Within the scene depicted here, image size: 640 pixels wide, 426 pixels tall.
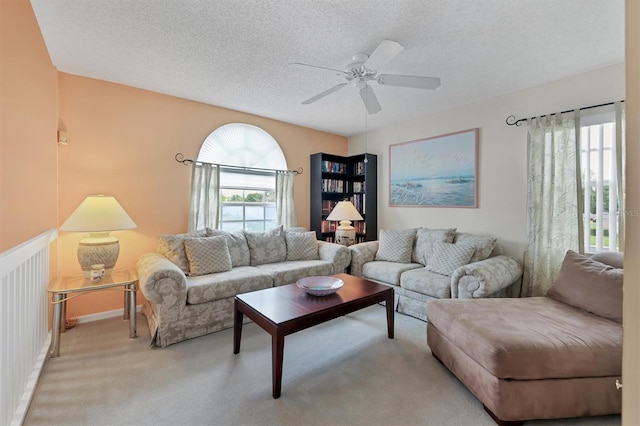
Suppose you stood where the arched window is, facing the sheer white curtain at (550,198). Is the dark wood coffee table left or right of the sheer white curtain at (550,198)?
right

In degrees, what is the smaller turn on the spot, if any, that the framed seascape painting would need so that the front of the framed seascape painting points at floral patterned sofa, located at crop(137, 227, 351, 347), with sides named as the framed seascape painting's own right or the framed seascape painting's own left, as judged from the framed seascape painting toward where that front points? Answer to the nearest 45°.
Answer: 0° — it already faces it

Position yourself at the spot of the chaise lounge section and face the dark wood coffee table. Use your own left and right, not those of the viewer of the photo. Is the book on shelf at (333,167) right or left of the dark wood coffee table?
right

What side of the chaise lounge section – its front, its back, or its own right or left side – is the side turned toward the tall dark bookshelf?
right

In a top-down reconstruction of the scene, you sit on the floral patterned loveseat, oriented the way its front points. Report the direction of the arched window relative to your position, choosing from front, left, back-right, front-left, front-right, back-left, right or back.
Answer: front-right

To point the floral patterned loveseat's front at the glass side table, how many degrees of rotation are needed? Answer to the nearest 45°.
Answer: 0° — it already faces it

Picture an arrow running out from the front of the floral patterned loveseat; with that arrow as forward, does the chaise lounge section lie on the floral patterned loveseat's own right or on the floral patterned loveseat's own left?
on the floral patterned loveseat's own left

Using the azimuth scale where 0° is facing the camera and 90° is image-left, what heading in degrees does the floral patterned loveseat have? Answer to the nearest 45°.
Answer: approximately 45°

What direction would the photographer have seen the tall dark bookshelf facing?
facing the viewer

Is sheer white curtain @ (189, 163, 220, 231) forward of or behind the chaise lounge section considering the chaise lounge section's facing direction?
forward
